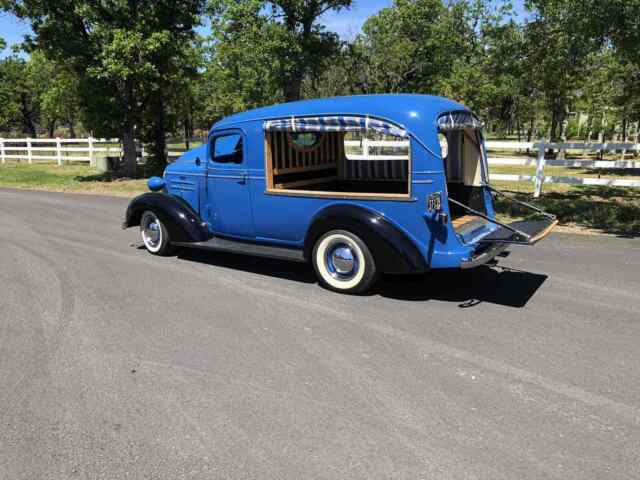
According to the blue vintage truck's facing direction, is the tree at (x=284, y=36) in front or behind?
in front

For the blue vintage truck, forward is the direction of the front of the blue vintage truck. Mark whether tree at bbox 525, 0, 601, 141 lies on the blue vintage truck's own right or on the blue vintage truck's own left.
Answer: on the blue vintage truck's own right

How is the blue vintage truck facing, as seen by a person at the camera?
facing away from the viewer and to the left of the viewer

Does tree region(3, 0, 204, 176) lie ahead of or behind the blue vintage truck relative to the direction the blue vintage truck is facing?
ahead
